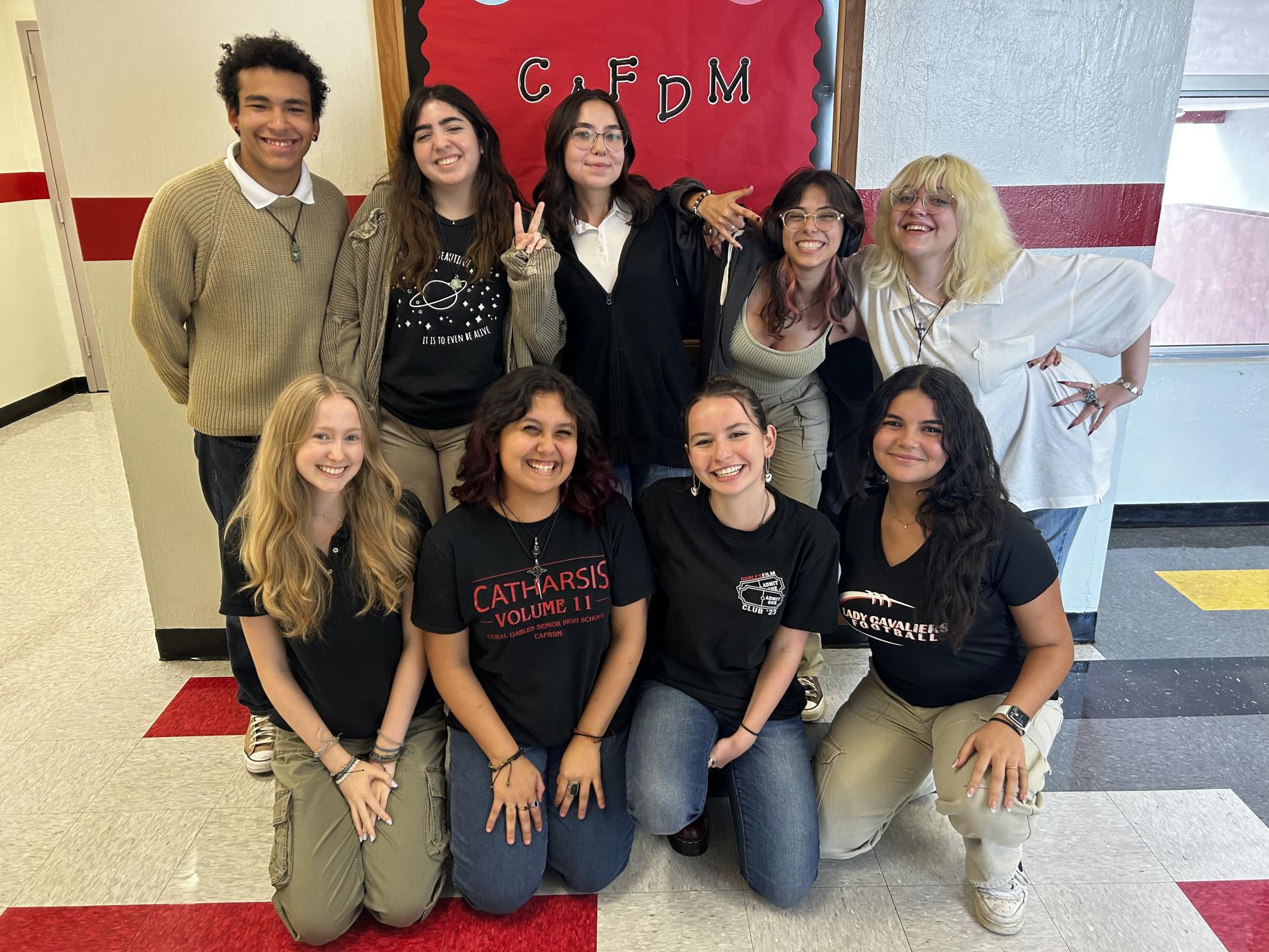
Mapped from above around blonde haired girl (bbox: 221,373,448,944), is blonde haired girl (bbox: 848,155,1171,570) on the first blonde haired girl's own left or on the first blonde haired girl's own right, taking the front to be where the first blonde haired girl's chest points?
on the first blonde haired girl's own left

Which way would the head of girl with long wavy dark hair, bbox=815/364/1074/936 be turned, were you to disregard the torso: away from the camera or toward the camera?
toward the camera

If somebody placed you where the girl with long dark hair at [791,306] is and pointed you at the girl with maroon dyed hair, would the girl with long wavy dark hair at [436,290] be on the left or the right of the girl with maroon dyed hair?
right

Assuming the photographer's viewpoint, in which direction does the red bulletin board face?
facing the viewer

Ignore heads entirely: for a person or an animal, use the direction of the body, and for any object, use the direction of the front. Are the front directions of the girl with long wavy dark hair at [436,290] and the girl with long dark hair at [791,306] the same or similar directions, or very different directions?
same or similar directions

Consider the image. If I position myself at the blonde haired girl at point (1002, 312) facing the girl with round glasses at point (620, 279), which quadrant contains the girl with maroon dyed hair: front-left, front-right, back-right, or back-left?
front-left

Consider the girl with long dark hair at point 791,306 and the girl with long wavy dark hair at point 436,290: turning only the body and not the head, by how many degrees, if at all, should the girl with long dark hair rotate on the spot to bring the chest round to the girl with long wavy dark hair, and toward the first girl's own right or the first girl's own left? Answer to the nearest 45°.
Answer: approximately 90° to the first girl's own right

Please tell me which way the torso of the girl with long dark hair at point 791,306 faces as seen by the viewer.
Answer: toward the camera

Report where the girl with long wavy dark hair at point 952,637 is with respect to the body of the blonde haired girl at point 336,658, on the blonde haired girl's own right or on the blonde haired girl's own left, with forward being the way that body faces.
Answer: on the blonde haired girl's own left

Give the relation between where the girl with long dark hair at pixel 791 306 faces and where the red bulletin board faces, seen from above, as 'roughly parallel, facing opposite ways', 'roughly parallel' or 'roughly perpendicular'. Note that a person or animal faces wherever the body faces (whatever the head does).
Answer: roughly parallel

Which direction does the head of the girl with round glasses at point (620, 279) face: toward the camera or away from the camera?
toward the camera

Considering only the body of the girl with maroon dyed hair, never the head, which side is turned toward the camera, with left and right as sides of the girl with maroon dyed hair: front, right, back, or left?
front

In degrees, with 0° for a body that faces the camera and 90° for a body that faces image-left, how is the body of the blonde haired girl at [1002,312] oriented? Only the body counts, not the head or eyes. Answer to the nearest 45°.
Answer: approximately 45°

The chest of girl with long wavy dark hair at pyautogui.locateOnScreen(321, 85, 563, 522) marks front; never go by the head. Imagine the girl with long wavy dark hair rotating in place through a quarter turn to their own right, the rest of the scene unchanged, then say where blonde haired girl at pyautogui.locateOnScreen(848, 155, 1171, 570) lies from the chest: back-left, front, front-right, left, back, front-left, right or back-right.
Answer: back

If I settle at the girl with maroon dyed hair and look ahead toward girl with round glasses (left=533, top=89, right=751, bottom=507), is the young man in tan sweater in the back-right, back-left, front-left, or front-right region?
front-left
